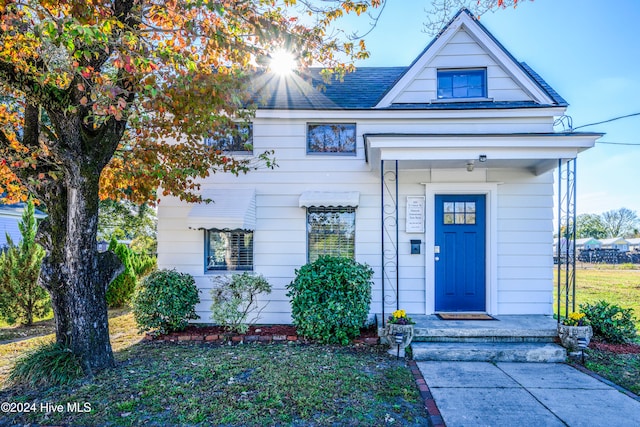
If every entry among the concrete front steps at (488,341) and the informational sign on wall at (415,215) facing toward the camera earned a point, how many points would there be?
2

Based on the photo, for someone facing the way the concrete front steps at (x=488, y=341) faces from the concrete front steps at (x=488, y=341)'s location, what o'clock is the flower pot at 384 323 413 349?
The flower pot is roughly at 2 o'clock from the concrete front steps.

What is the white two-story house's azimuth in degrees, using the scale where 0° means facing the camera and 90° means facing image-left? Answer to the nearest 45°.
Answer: approximately 0°

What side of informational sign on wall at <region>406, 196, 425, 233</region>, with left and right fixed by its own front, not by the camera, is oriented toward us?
front

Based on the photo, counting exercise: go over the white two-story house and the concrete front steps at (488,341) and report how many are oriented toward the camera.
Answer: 2

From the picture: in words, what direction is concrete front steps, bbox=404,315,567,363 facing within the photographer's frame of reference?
facing the viewer

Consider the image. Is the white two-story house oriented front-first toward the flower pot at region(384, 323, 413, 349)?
yes
